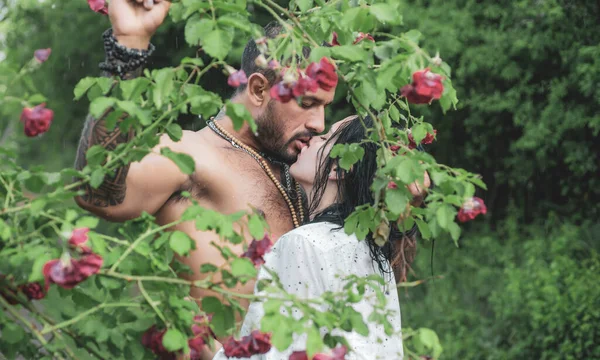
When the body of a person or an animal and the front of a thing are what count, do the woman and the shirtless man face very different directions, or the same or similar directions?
very different directions

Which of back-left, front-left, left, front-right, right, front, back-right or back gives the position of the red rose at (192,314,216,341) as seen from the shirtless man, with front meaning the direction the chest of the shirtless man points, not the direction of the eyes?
front-right

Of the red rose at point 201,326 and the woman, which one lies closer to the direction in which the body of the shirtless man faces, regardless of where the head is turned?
the woman

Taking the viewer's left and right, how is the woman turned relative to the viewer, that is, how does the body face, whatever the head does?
facing away from the viewer and to the left of the viewer

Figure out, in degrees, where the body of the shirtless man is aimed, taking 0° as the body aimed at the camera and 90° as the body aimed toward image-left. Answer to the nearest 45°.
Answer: approximately 315°

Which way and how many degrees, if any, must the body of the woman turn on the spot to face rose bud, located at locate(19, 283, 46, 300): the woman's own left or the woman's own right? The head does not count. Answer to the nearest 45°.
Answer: approximately 90° to the woman's own left

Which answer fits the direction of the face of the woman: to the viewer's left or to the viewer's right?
to the viewer's left

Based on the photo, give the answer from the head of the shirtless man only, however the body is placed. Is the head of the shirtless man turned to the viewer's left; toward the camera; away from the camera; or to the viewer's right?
to the viewer's right
